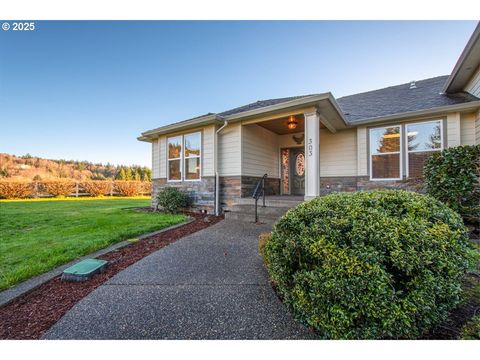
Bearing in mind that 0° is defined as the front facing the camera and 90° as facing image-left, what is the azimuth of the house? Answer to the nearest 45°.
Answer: approximately 45°

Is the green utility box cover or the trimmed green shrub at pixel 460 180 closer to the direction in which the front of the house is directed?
the green utility box cover

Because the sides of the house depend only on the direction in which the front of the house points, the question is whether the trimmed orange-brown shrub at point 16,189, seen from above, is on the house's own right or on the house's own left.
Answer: on the house's own right

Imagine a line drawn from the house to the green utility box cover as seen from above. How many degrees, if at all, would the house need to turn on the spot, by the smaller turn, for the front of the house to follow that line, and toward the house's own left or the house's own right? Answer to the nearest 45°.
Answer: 0° — it already faces it

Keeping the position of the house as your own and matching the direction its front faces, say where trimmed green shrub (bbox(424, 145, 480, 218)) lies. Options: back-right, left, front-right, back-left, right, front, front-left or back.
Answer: left

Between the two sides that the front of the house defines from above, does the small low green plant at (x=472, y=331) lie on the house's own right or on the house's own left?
on the house's own left

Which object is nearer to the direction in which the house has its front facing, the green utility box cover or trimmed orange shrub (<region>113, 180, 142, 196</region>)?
the green utility box cover

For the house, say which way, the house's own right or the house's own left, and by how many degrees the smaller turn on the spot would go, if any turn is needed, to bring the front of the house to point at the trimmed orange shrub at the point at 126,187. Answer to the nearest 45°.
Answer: approximately 90° to the house's own right
